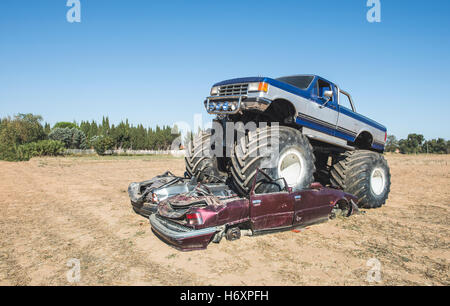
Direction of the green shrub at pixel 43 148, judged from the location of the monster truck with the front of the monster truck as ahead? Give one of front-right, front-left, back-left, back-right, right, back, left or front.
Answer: right

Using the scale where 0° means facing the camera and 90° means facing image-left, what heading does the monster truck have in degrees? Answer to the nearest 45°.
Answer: approximately 45°

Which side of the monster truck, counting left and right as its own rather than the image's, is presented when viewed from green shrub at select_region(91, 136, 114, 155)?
right
